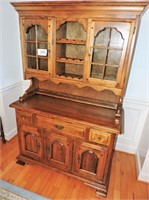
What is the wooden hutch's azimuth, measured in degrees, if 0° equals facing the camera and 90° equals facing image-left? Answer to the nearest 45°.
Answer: approximately 45°
